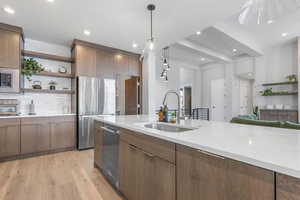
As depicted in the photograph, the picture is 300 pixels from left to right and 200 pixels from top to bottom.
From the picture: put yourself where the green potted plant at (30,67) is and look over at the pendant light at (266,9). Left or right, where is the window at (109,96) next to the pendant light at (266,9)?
left

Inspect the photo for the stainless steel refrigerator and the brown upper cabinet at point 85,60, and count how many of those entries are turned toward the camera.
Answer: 2

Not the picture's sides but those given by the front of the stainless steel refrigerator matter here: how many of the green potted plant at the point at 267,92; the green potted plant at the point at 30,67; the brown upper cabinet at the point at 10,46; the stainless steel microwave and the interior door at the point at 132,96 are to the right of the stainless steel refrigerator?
3

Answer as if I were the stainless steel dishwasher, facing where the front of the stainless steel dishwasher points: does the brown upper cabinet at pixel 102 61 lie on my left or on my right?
on my right

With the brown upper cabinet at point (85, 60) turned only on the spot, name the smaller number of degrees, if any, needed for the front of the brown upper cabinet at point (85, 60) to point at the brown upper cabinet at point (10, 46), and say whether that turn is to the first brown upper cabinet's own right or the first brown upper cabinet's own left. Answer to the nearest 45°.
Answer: approximately 90° to the first brown upper cabinet's own right

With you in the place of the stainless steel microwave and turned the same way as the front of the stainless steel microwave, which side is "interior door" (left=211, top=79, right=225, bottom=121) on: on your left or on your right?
on your left
